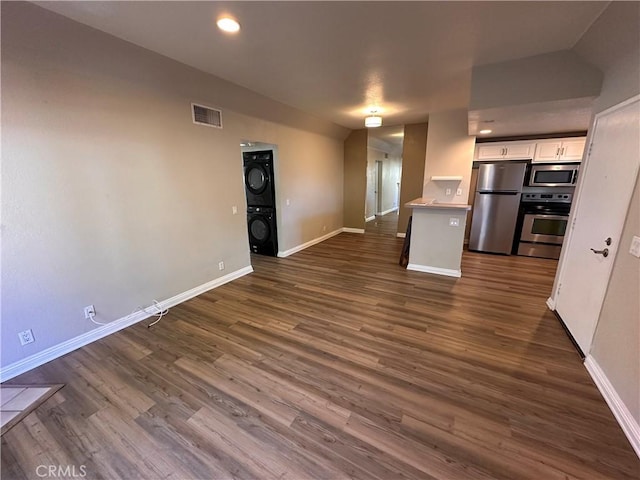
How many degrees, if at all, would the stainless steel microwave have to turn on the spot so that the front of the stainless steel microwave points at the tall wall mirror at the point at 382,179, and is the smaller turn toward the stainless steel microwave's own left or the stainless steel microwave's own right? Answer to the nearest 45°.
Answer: approximately 135° to the stainless steel microwave's own right

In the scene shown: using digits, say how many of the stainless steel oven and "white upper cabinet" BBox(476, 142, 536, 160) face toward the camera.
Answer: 2

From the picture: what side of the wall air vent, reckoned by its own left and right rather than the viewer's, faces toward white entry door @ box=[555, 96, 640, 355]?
front

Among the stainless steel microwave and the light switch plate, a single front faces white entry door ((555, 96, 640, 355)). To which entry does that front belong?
the stainless steel microwave

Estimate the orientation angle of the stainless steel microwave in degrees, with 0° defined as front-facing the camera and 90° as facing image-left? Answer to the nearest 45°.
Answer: approximately 0°

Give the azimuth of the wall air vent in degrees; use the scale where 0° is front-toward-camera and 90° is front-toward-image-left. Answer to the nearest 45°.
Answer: approximately 315°

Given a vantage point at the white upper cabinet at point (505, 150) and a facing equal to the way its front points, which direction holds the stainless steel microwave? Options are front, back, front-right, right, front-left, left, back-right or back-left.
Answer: left
